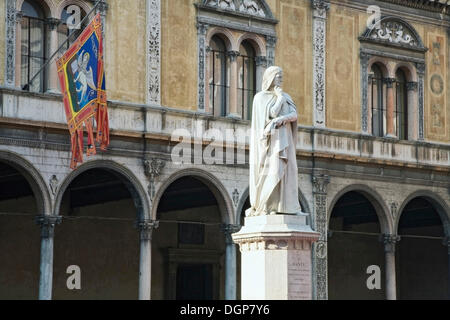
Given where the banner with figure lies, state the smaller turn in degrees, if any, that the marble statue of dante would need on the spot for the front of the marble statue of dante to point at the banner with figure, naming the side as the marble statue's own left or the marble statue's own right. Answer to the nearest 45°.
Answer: approximately 180°

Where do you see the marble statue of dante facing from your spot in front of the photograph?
facing the viewer and to the right of the viewer

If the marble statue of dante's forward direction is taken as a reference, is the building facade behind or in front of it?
behind
